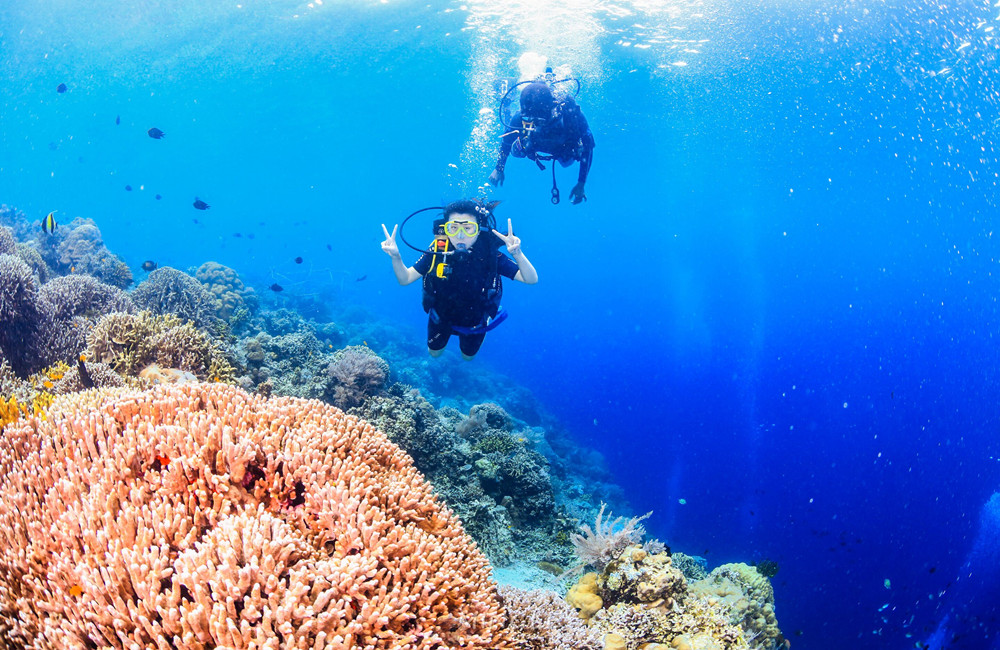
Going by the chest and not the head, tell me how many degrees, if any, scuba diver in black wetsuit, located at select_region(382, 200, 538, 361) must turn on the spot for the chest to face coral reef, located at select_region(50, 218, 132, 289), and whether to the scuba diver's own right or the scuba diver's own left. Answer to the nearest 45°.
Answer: approximately 135° to the scuba diver's own right

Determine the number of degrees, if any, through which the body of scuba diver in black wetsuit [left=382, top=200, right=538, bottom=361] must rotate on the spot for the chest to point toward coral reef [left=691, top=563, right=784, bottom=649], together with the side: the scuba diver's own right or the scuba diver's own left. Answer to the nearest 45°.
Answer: approximately 90° to the scuba diver's own left

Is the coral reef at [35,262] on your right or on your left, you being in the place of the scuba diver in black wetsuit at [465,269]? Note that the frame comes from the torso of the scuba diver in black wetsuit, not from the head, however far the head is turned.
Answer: on your right

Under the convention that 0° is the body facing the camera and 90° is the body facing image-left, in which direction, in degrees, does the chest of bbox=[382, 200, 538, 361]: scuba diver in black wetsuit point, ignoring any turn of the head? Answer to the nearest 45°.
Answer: approximately 0°

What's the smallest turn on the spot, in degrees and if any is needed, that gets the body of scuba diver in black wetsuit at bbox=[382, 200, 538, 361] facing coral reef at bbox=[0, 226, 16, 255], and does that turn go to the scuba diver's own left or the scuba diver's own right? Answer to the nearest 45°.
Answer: approximately 135° to the scuba diver's own right

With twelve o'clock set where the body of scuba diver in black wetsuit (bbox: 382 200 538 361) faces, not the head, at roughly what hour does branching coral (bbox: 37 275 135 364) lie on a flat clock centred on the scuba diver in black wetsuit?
The branching coral is roughly at 4 o'clock from the scuba diver in black wetsuit.
